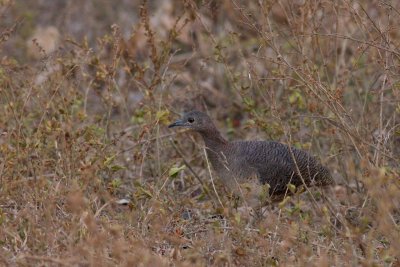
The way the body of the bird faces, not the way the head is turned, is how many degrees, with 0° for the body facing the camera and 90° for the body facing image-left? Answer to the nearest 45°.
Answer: approximately 90°
